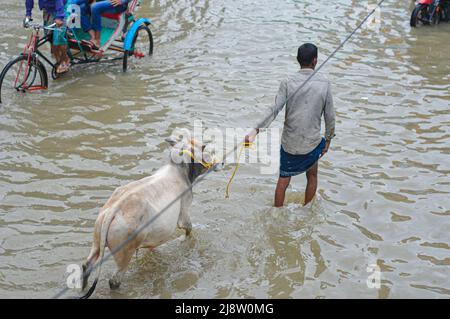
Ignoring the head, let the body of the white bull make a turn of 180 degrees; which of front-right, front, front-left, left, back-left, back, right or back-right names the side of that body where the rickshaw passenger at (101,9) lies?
back-right

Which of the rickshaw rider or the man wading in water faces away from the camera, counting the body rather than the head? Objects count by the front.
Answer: the man wading in water

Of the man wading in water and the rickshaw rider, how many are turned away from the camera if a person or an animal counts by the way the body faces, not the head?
1

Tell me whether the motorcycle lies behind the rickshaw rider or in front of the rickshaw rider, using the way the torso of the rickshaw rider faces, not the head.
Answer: behind

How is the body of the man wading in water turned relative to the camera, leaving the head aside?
away from the camera

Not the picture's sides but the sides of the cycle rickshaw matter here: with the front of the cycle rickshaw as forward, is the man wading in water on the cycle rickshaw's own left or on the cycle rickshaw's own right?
on the cycle rickshaw's own left

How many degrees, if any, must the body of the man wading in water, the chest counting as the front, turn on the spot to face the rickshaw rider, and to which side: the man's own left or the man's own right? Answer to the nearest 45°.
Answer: approximately 45° to the man's own left

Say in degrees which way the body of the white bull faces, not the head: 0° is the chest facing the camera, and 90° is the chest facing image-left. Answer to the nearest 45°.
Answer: approximately 225°

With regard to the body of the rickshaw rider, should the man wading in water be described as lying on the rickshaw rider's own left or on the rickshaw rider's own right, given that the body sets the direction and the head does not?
on the rickshaw rider's own left

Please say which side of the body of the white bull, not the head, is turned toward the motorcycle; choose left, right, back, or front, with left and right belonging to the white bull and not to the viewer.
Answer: front

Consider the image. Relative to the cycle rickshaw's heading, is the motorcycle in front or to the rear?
to the rear

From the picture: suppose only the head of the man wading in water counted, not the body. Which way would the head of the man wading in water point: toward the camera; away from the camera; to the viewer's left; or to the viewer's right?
away from the camera

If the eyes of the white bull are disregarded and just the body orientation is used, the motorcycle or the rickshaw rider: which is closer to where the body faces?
the motorcycle

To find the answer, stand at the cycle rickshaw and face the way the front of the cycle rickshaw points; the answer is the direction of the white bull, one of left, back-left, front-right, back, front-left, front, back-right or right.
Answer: front-left

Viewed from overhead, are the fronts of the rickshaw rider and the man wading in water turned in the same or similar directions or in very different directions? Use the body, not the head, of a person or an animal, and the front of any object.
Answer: very different directions
